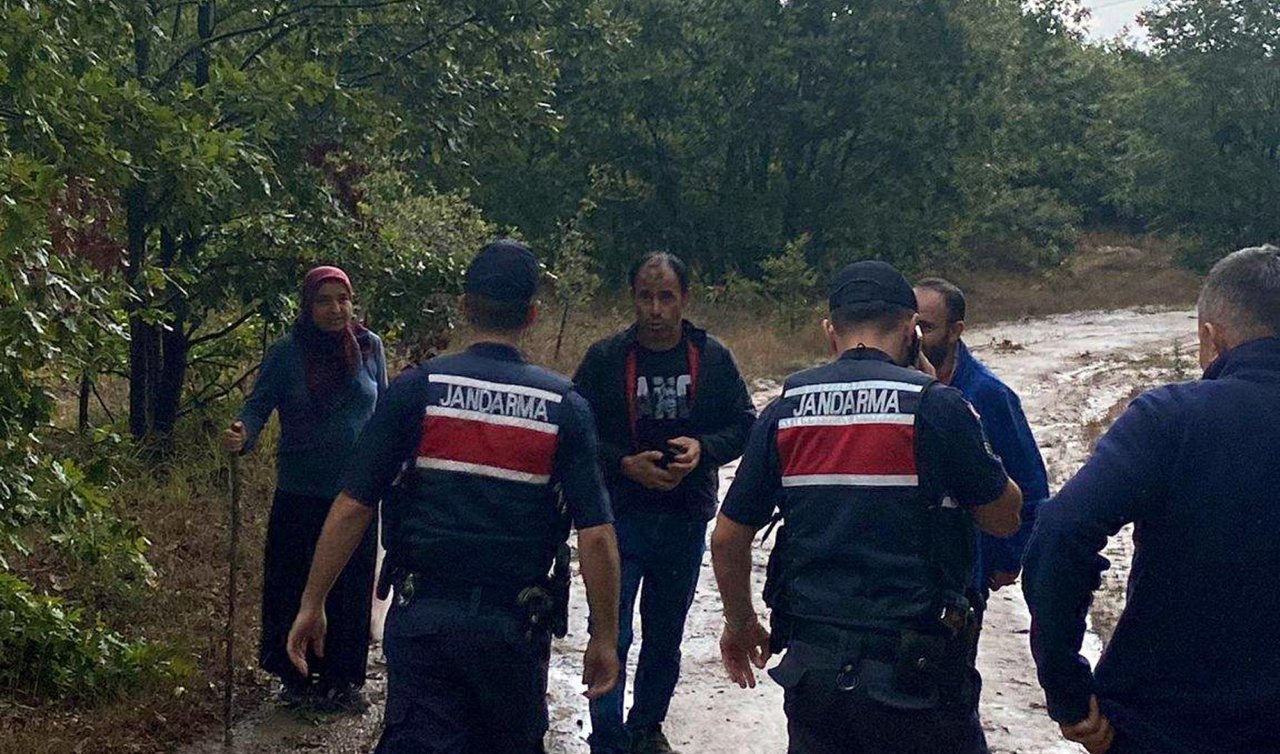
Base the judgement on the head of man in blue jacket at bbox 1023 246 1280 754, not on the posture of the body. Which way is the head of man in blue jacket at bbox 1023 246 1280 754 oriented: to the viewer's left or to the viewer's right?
to the viewer's left

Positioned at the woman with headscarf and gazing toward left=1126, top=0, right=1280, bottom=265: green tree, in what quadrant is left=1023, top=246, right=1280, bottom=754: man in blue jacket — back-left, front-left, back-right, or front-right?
back-right

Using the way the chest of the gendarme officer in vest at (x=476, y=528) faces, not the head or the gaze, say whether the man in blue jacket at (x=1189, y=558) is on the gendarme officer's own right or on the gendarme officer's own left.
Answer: on the gendarme officer's own right

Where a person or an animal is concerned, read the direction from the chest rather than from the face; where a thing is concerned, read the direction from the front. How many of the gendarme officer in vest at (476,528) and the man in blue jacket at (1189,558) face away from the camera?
2

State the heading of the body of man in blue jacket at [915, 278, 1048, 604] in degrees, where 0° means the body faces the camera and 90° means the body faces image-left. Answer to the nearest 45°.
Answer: approximately 45°

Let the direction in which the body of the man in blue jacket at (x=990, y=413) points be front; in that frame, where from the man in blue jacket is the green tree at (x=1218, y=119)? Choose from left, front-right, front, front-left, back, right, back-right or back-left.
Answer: back-right

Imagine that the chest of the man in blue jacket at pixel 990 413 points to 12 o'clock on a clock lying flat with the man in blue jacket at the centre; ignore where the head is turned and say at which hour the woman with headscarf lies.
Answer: The woman with headscarf is roughly at 2 o'clock from the man in blue jacket.

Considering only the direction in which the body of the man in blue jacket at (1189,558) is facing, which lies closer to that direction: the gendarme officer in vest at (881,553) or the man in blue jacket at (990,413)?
the man in blue jacket

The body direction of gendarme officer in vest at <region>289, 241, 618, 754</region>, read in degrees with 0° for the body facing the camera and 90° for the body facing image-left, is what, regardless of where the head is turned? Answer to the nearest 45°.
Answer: approximately 180°

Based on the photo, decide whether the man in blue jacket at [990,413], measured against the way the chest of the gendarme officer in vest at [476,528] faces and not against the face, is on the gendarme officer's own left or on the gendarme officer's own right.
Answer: on the gendarme officer's own right

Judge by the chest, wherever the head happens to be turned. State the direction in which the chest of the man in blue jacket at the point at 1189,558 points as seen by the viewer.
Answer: away from the camera

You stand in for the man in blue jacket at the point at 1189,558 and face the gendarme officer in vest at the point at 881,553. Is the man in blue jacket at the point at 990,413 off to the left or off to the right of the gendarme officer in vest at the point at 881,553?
right
